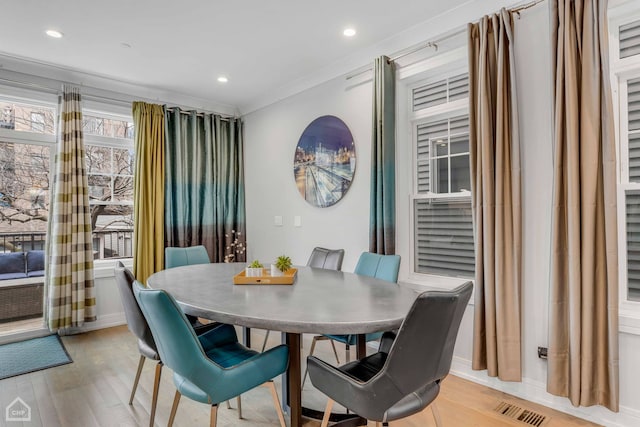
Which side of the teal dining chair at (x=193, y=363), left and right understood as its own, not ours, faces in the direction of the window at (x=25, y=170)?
left

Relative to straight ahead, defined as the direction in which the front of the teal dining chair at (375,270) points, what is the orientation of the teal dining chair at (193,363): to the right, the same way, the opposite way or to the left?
the opposite way

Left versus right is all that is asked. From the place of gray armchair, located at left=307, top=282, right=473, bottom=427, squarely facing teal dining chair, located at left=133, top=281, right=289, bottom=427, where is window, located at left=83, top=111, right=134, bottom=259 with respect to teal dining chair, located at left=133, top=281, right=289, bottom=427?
right

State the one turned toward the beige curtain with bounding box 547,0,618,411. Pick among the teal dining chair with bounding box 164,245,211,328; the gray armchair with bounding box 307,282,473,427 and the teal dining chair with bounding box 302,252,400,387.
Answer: the teal dining chair with bounding box 164,245,211,328

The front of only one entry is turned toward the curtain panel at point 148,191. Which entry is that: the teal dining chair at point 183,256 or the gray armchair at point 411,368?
the gray armchair

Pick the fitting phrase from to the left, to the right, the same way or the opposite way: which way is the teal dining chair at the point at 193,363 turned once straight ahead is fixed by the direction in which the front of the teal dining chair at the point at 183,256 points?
to the left

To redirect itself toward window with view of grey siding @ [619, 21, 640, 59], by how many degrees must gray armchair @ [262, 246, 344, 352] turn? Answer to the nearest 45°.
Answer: approximately 90° to its left

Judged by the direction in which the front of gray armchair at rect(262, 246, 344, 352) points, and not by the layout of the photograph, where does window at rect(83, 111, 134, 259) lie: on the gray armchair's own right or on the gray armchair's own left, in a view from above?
on the gray armchair's own right

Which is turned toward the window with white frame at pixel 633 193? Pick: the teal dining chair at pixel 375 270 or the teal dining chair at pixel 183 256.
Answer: the teal dining chair at pixel 183 256

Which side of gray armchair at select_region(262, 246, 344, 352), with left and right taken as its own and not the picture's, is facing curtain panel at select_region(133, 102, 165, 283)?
right

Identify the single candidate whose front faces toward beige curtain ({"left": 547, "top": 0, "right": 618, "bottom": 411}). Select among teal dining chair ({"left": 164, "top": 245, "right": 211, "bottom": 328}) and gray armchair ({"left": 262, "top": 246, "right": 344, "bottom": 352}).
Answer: the teal dining chair
